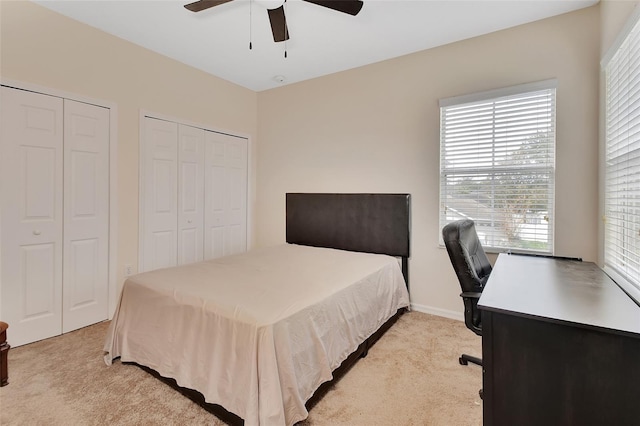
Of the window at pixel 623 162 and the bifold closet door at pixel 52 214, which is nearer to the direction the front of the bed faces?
the bifold closet door

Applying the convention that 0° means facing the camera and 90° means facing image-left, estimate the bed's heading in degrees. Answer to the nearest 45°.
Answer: approximately 45°

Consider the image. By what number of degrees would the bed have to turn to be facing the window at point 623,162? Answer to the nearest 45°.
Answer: approximately 135° to its left

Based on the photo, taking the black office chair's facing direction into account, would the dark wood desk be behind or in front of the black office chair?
in front

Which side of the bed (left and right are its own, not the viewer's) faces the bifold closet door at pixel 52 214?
right

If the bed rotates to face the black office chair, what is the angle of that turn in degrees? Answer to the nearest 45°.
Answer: approximately 135° to its left

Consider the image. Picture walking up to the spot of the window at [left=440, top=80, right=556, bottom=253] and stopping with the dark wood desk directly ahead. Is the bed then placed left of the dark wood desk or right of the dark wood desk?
right

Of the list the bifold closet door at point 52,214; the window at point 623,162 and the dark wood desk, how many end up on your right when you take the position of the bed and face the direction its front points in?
1

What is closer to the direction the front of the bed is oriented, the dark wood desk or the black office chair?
the dark wood desk
